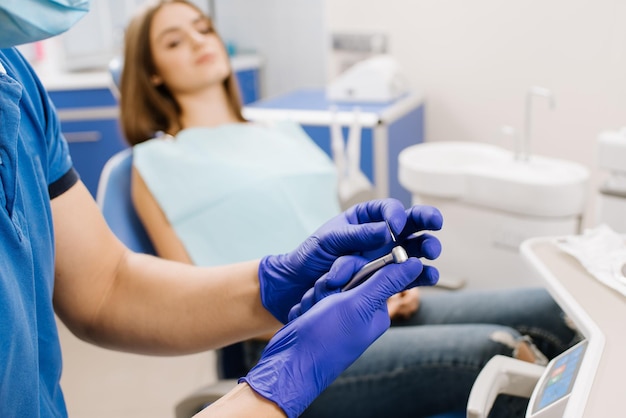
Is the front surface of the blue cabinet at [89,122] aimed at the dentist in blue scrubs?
yes

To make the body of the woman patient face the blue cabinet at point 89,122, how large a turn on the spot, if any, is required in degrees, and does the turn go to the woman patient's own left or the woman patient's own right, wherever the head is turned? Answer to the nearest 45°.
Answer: approximately 180°

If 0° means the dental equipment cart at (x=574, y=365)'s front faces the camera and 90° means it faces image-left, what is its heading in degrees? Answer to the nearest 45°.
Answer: approximately 45°

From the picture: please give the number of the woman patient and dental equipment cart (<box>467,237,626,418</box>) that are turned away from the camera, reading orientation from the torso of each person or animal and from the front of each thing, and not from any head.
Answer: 0

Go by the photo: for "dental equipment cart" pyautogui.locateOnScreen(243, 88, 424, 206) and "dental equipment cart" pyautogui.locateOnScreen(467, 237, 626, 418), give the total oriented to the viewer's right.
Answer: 0

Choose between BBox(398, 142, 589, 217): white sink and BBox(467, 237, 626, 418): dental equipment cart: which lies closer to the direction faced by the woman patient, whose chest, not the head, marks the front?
the dental equipment cart

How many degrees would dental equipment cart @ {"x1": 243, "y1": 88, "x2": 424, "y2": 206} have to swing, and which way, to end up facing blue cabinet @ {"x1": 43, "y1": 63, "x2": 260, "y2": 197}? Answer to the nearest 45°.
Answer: approximately 90° to its right

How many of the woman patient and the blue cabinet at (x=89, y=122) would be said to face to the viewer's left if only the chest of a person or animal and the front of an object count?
0

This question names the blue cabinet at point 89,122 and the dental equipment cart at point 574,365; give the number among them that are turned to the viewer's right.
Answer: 0

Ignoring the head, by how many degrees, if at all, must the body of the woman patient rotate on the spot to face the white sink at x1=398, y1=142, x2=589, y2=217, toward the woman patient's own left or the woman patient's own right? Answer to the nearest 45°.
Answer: approximately 90° to the woman patient's own left

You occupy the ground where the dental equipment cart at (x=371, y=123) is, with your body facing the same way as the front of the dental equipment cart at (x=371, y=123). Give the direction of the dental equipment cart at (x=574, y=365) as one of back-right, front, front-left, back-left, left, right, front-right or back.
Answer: front-left

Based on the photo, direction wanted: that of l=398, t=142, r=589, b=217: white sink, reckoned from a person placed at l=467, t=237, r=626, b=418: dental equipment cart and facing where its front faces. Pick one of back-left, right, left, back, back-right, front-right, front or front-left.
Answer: back-right
